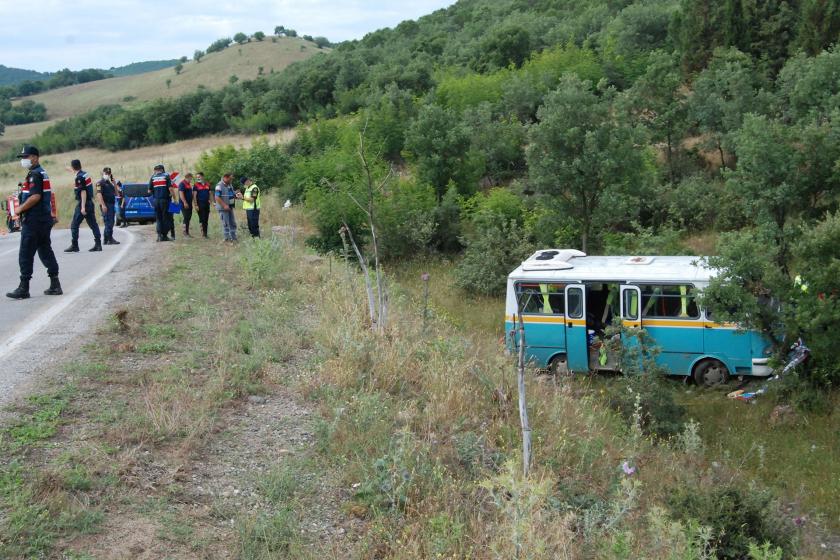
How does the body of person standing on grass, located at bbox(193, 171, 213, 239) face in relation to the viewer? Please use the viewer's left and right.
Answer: facing the viewer

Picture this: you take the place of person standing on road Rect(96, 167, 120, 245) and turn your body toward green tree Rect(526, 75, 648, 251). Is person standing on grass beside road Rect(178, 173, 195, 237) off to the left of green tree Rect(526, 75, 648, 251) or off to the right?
left

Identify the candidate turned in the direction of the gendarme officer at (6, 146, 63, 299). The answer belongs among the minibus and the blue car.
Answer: the blue car

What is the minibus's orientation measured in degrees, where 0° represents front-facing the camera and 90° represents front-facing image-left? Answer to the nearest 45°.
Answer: approximately 270°

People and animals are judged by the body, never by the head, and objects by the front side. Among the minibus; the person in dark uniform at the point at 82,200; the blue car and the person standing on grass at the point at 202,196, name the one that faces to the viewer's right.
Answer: the minibus

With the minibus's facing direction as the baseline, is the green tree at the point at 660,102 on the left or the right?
on its left

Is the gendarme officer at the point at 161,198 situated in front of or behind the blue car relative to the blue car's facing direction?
in front

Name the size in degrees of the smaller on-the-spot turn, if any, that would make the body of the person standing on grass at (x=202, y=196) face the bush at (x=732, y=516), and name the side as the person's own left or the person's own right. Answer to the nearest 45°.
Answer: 0° — they already face it
